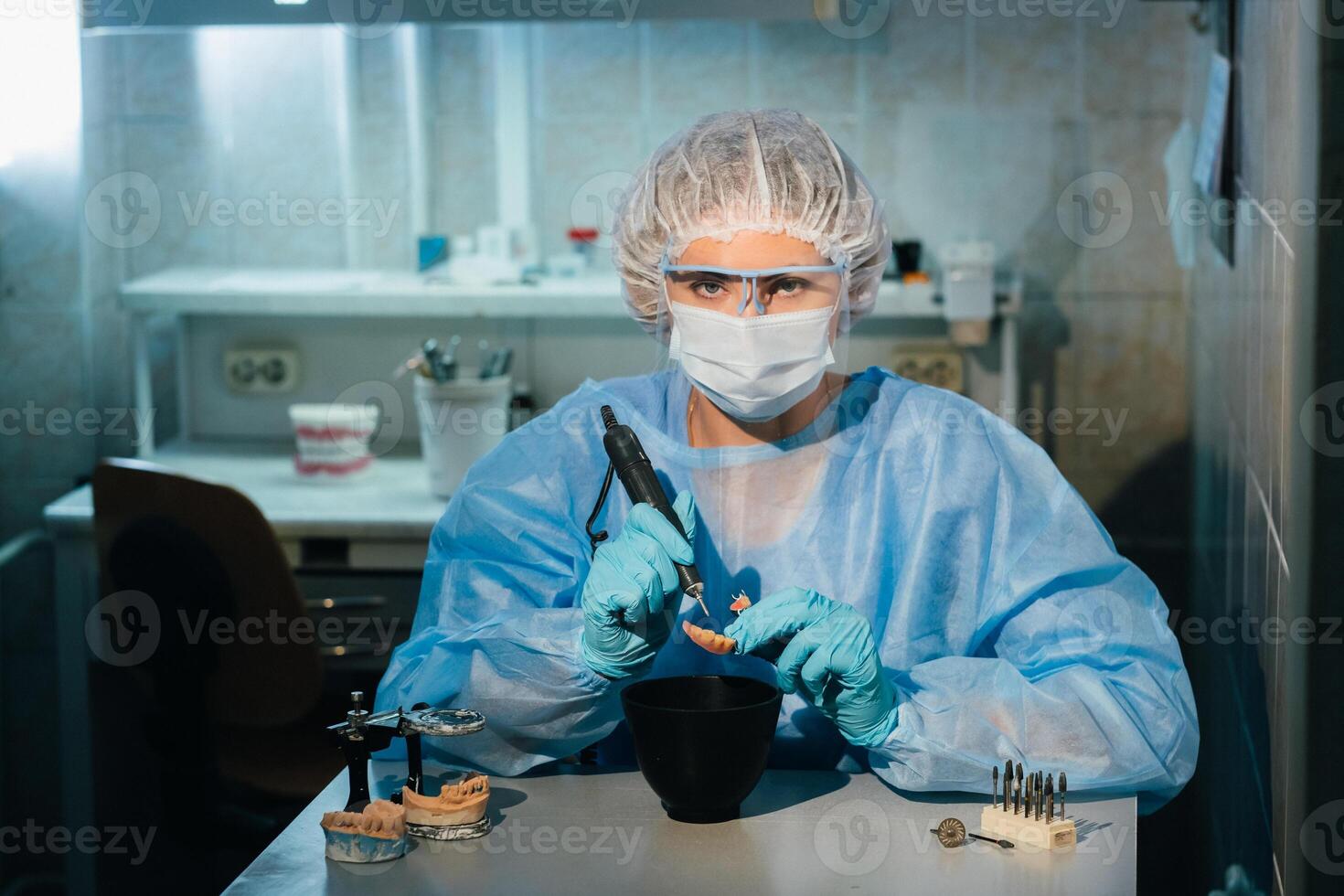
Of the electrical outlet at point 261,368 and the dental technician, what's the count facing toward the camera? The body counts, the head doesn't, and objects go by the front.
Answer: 2

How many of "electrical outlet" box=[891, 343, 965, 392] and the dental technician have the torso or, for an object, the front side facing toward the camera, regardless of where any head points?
2

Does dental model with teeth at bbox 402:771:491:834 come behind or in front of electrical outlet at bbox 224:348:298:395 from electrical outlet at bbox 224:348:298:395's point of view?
in front

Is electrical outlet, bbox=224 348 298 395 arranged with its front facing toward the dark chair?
yes

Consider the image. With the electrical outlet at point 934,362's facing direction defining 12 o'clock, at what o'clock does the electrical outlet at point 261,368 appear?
the electrical outlet at point 261,368 is roughly at 3 o'clock from the electrical outlet at point 934,362.

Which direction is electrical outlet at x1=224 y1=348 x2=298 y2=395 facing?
toward the camera

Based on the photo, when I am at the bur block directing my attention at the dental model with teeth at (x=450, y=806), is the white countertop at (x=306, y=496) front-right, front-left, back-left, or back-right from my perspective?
front-right

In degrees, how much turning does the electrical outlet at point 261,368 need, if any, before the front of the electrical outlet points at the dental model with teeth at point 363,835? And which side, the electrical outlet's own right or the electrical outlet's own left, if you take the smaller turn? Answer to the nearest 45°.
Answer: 0° — it already faces it

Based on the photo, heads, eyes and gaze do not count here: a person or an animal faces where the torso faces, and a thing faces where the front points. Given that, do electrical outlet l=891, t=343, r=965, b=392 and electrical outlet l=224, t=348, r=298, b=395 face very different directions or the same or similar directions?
same or similar directions

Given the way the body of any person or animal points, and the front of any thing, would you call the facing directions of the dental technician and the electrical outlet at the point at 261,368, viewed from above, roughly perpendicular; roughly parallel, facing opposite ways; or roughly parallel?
roughly parallel

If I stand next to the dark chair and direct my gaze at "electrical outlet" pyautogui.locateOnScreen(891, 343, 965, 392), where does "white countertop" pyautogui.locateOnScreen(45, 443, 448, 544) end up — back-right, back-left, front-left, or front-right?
front-left

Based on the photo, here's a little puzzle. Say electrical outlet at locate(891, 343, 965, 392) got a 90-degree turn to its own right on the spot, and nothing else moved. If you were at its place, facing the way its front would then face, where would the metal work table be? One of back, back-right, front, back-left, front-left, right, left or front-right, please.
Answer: left

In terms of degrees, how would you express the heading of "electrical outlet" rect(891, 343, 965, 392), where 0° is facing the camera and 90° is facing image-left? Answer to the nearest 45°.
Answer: approximately 0°

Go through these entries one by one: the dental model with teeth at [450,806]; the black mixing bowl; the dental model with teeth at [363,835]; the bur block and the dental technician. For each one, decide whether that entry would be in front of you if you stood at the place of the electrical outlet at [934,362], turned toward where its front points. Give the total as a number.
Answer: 5
